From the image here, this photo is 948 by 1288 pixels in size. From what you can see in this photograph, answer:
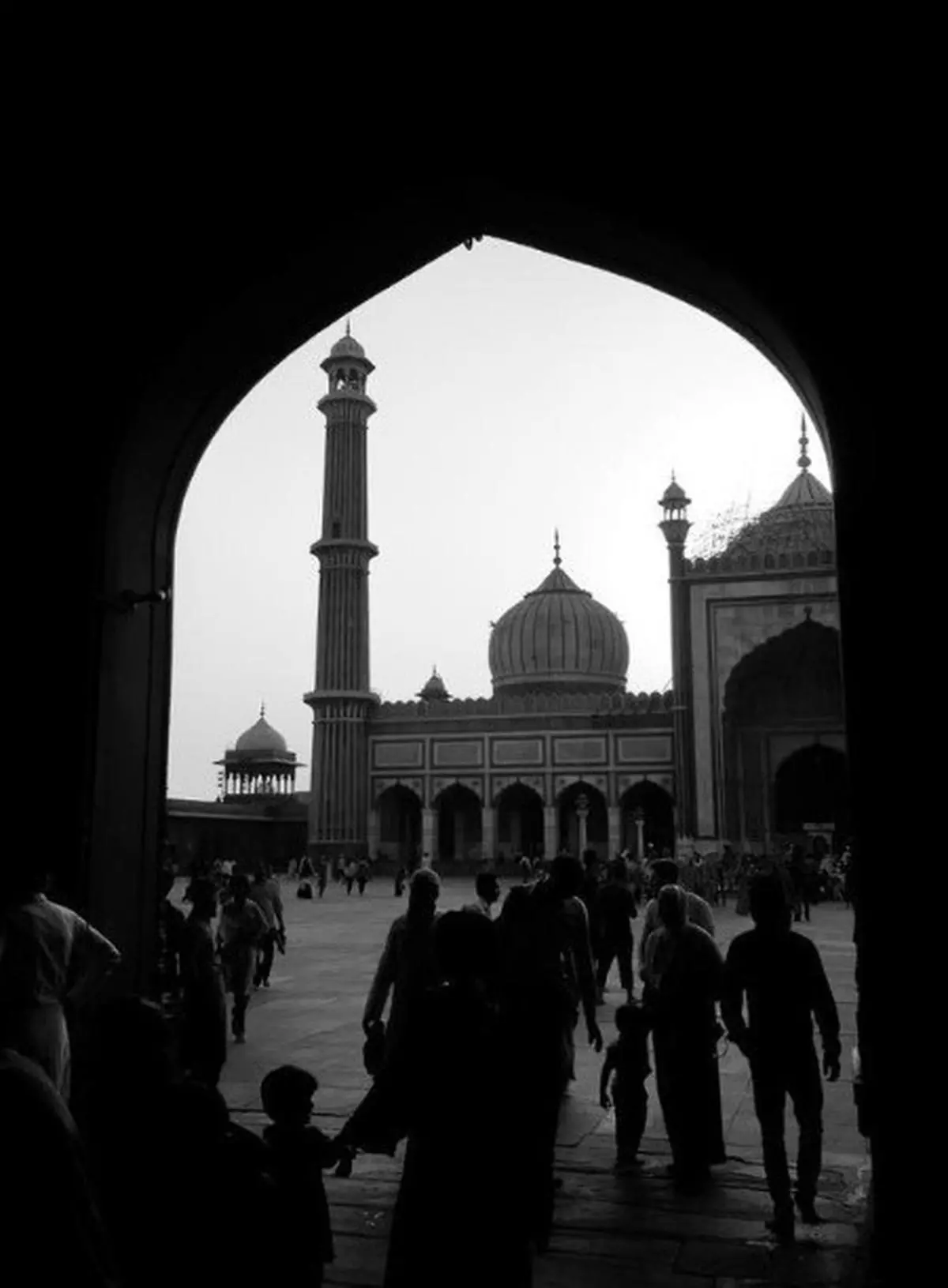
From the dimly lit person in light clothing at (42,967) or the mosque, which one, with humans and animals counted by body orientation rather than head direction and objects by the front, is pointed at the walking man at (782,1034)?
the mosque

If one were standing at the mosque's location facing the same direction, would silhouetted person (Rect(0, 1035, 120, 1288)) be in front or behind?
in front

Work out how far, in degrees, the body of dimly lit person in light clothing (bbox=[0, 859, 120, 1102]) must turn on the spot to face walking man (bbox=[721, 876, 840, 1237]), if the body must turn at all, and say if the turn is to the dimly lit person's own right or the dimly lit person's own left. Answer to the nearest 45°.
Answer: approximately 90° to the dimly lit person's own right

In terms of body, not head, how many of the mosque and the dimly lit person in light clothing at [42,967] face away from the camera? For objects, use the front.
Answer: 1

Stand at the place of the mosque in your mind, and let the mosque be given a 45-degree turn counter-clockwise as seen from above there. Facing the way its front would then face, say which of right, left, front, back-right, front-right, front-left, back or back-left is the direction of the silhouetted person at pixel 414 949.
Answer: front-right

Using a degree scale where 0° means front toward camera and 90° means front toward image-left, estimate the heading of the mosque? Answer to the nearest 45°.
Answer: approximately 0°

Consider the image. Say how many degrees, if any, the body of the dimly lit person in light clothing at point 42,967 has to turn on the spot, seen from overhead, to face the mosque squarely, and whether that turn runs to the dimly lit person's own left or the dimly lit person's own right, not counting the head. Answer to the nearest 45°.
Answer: approximately 45° to the dimly lit person's own right

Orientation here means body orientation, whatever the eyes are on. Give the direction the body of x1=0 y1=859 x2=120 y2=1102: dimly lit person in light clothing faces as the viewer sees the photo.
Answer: away from the camera
